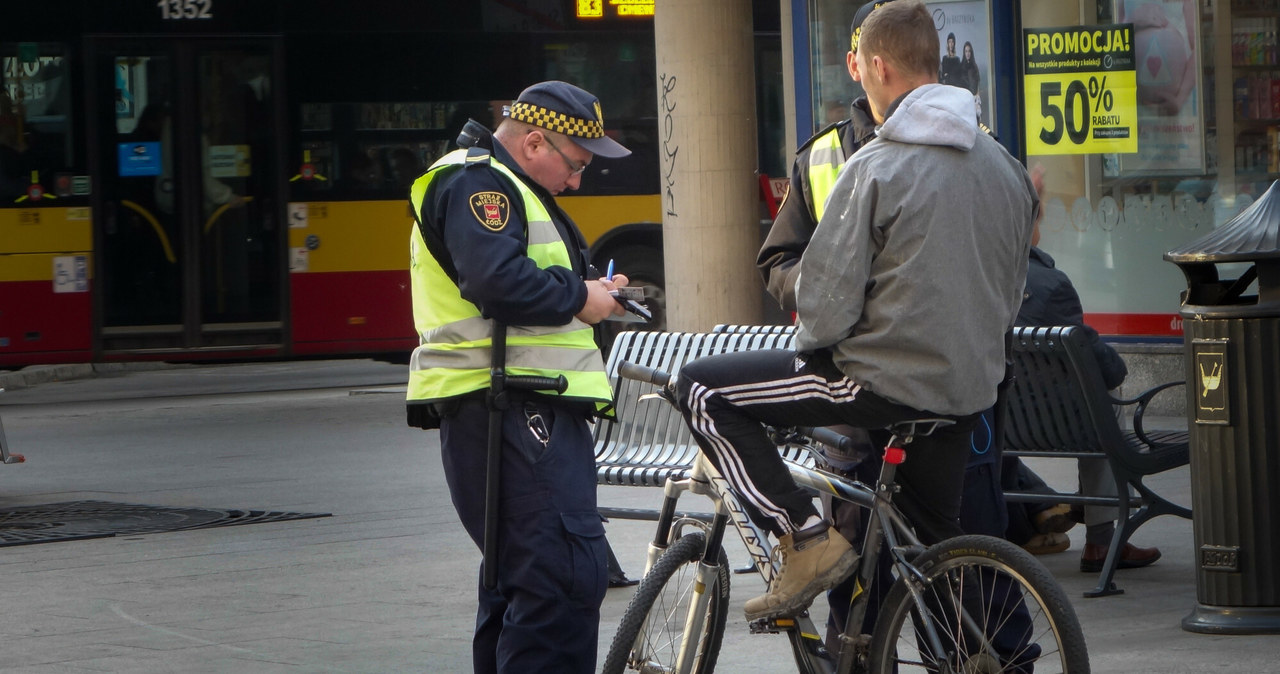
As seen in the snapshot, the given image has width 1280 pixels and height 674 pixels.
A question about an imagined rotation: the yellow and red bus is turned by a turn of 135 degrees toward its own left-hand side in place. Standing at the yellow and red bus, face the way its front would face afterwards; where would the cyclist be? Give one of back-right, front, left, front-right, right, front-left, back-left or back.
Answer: back-left

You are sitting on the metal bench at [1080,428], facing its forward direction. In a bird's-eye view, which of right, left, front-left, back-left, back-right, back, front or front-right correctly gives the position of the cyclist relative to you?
back-right

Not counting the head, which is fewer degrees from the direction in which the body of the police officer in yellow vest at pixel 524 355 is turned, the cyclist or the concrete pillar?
the cyclist

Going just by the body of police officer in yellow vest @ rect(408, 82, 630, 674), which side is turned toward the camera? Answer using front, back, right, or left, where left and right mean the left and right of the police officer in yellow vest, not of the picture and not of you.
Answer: right

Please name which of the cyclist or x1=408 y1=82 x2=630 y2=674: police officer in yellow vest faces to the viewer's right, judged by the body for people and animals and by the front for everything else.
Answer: the police officer in yellow vest

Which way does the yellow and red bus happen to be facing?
to the viewer's right

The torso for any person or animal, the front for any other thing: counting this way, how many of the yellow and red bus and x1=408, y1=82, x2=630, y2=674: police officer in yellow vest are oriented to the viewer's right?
2

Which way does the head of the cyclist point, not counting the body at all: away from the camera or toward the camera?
away from the camera

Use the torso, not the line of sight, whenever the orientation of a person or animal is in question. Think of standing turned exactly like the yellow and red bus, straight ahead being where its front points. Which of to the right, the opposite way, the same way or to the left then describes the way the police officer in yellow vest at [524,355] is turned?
the same way

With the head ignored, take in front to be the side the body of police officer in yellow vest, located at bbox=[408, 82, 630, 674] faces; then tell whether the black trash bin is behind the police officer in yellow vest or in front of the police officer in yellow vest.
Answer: in front

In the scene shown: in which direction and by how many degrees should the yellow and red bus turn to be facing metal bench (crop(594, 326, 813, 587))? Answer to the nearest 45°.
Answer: approximately 90° to its right

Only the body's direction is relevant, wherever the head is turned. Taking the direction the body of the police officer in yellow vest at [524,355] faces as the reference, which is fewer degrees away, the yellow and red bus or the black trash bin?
the black trash bin

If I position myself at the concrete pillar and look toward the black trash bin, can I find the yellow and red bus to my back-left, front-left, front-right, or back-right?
back-right

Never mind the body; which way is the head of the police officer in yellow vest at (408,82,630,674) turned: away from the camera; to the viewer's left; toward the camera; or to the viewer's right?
to the viewer's right

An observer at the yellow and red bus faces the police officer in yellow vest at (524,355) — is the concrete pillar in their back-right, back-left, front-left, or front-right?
front-left
